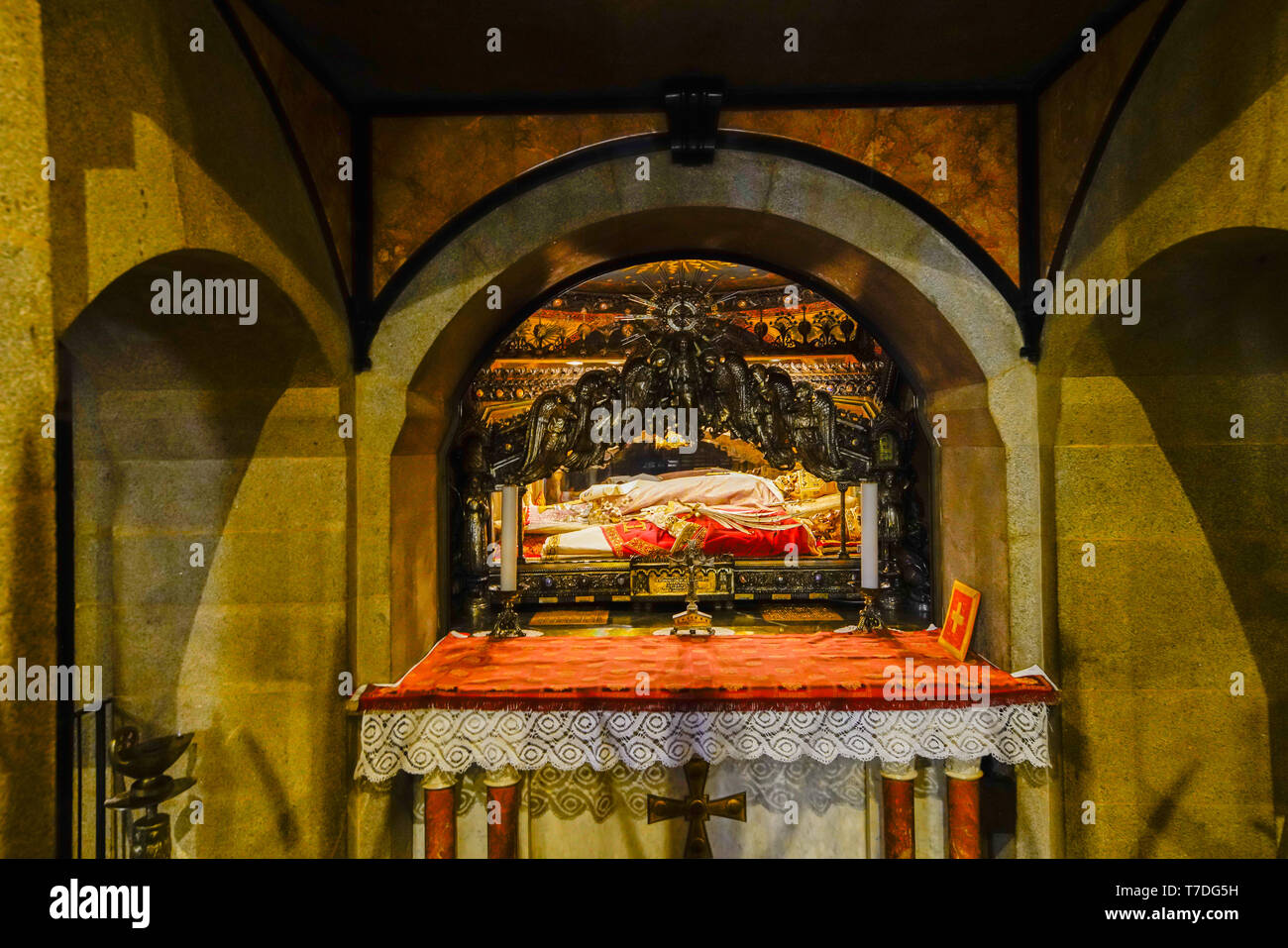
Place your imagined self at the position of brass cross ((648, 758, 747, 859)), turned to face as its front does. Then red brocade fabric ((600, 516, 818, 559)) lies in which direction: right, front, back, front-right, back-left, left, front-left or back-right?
back

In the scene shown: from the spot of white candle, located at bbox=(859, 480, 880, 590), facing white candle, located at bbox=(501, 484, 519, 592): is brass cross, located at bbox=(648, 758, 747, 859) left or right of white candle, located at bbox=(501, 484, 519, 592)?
left

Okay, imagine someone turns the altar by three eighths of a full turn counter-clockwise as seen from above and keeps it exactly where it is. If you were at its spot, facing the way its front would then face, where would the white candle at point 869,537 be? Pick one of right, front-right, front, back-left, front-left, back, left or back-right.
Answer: front

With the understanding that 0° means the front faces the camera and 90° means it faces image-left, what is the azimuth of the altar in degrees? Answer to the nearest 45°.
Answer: approximately 0°

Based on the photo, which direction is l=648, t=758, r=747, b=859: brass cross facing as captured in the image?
toward the camera
